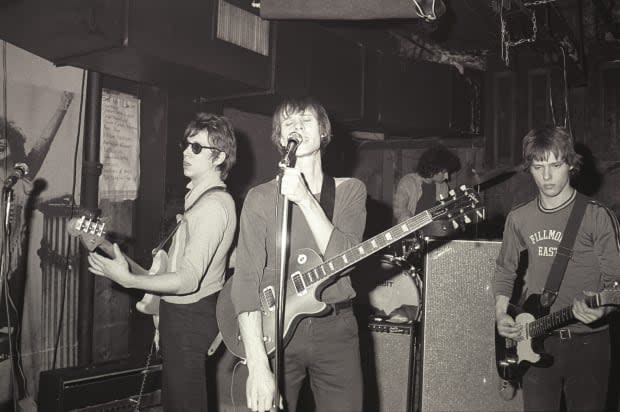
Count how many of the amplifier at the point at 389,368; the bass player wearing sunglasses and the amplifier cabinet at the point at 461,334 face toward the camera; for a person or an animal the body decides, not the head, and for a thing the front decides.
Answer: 2

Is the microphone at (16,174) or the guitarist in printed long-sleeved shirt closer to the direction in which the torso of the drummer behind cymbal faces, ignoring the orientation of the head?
the guitarist in printed long-sleeved shirt

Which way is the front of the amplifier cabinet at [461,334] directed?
toward the camera

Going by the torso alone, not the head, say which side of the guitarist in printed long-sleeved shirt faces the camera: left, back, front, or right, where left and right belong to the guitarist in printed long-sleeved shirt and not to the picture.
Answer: front

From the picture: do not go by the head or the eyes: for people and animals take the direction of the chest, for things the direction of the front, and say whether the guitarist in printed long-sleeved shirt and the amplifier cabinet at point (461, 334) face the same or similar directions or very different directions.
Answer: same or similar directions

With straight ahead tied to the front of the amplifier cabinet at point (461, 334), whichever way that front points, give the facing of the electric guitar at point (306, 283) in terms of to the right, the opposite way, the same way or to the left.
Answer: the same way

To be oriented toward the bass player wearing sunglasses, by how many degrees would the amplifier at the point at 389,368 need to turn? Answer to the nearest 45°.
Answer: approximately 45° to its right

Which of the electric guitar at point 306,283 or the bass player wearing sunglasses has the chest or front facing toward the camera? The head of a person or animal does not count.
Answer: the electric guitar

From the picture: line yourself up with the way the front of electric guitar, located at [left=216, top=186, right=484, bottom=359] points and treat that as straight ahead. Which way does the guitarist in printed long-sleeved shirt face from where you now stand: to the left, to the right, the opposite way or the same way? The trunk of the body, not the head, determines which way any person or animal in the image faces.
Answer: the same way

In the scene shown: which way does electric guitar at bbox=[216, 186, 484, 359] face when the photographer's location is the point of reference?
facing the viewer

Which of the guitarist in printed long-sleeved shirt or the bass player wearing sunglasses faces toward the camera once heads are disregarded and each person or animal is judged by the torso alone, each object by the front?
the guitarist in printed long-sleeved shirt

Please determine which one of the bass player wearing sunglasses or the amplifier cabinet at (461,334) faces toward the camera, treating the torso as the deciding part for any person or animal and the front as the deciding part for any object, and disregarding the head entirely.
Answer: the amplifier cabinet

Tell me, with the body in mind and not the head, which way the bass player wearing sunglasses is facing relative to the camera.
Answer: to the viewer's left

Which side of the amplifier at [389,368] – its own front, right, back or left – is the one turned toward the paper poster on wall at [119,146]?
right

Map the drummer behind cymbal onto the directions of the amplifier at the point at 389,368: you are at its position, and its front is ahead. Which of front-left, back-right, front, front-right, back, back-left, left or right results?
back

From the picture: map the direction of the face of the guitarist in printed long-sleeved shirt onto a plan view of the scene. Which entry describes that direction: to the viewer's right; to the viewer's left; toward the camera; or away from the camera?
toward the camera

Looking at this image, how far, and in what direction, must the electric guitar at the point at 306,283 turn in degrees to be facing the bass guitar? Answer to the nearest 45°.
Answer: approximately 135° to its right
